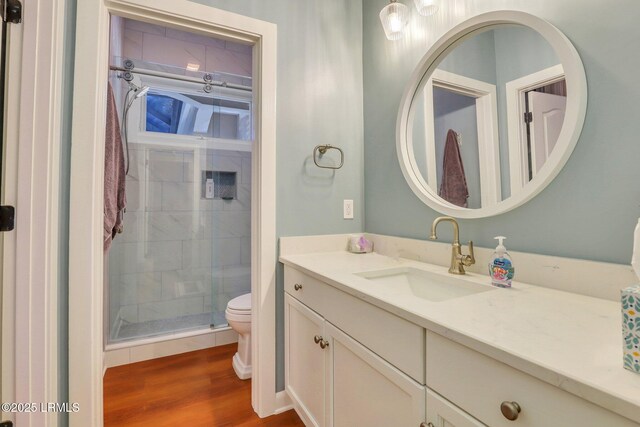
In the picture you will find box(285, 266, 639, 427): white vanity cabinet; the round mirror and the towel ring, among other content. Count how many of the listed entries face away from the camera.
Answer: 0

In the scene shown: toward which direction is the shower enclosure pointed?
toward the camera

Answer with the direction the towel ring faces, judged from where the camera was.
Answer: facing the viewer and to the right of the viewer

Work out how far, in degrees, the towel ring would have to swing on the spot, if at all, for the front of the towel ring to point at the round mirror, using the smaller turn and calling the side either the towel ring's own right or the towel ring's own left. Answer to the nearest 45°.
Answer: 0° — it already faces it

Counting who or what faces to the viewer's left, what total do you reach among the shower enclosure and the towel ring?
0

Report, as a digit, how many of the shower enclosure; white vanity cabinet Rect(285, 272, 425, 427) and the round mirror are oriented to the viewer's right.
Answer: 0

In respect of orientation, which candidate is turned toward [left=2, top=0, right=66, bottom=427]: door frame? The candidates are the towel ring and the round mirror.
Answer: the round mirror

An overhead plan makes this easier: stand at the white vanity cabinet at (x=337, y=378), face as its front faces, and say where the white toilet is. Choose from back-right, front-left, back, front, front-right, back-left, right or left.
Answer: right

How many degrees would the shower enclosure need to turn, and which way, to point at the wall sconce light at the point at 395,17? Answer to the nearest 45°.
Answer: approximately 45° to its left

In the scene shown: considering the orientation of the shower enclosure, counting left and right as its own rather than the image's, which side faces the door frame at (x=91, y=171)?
front

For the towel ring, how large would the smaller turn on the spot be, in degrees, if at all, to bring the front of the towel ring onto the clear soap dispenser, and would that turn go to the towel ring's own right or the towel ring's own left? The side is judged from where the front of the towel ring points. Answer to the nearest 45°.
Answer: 0° — it already faces it

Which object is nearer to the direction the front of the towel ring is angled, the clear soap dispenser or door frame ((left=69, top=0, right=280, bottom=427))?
the clear soap dispenser

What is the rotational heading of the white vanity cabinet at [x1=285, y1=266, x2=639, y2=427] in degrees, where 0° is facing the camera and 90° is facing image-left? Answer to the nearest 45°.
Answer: approximately 45°

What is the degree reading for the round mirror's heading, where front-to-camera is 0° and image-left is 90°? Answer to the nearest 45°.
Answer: approximately 45°

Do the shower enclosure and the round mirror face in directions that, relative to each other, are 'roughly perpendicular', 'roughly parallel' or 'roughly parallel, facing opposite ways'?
roughly perpendicular
